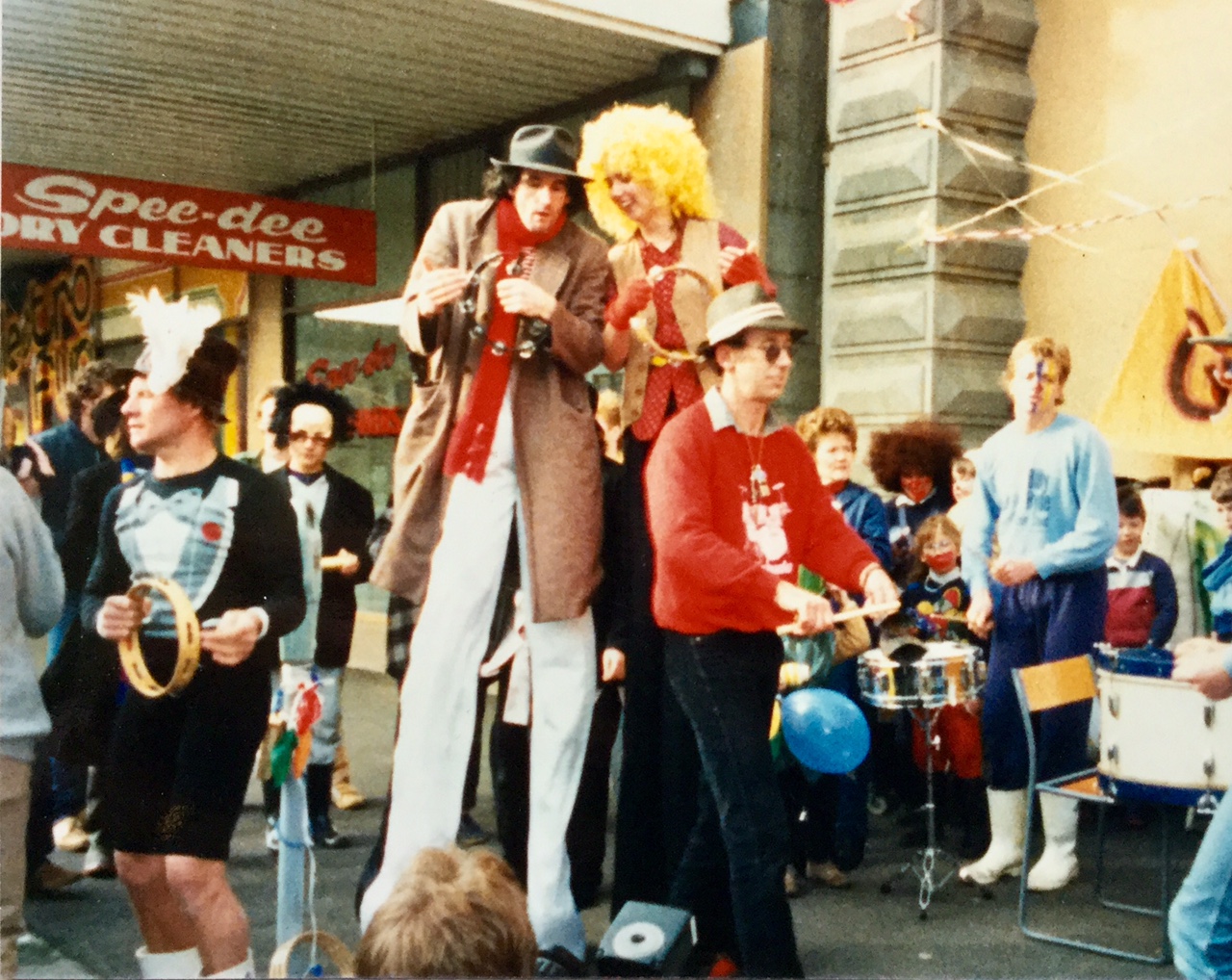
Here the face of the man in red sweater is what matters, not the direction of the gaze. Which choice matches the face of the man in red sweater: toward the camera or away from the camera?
toward the camera

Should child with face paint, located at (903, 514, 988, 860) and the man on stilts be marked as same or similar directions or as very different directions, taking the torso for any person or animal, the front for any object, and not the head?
same or similar directions

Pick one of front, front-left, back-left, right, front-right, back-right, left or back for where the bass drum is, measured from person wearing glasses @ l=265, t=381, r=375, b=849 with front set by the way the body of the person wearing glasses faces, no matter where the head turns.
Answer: front-left

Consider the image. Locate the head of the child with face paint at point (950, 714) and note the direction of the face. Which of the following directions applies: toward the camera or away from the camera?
toward the camera

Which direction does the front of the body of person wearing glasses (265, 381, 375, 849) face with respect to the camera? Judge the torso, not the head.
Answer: toward the camera

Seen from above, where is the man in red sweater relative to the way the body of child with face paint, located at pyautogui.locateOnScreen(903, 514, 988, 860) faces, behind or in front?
in front

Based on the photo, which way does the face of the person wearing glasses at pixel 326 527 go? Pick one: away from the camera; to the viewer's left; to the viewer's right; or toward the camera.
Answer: toward the camera

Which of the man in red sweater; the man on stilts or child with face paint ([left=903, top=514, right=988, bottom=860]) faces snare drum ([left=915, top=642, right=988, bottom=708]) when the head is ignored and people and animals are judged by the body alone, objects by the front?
the child with face paint

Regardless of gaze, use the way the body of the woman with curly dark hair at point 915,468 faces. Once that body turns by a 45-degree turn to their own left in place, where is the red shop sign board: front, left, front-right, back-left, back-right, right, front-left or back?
right

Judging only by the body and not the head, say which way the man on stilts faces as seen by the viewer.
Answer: toward the camera

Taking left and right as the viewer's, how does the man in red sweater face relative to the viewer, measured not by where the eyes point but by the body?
facing the viewer and to the right of the viewer
